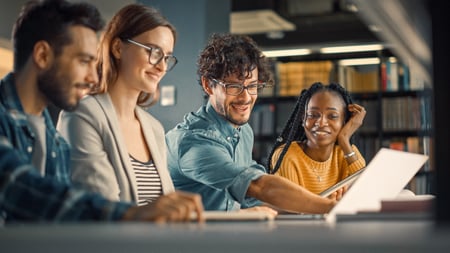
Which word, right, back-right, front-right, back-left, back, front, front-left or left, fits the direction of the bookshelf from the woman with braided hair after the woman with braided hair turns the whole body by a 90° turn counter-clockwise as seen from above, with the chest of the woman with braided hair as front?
left

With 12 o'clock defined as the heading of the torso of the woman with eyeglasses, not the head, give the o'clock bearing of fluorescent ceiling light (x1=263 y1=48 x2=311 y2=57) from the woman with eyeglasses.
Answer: The fluorescent ceiling light is roughly at 8 o'clock from the woman with eyeglasses.

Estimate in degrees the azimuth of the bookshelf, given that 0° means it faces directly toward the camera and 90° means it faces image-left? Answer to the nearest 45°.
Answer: approximately 0°

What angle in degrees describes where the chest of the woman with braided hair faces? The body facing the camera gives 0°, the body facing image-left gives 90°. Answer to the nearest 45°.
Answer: approximately 0°

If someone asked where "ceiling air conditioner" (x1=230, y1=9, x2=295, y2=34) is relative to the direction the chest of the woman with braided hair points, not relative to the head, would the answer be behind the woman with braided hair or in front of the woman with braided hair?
behind

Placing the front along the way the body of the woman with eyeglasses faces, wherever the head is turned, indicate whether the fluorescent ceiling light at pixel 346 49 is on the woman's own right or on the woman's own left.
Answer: on the woman's own left

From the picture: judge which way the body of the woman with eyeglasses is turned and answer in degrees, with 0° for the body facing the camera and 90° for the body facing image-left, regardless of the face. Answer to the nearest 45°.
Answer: approximately 315°
